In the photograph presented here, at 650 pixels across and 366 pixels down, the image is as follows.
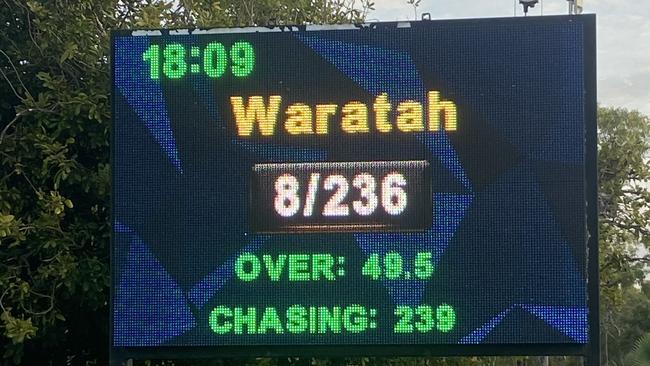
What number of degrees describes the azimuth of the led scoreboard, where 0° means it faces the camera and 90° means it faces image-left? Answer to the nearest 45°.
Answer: approximately 0°

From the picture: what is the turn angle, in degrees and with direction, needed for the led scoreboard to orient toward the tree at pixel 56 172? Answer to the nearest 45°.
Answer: approximately 135° to its right
